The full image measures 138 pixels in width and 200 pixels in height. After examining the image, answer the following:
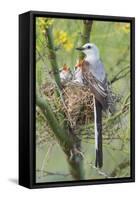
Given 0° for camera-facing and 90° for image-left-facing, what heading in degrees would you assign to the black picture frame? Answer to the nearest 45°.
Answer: approximately 315°
